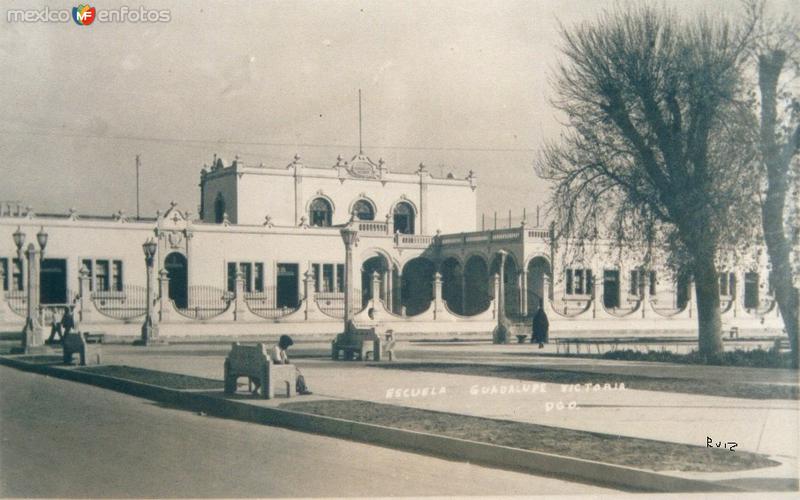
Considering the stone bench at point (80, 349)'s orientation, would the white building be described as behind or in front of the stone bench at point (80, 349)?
in front

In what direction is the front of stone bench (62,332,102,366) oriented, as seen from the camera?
facing away from the viewer and to the right of the viewer

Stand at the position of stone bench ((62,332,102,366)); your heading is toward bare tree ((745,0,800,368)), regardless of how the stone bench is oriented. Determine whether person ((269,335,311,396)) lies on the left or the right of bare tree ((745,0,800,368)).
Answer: right
